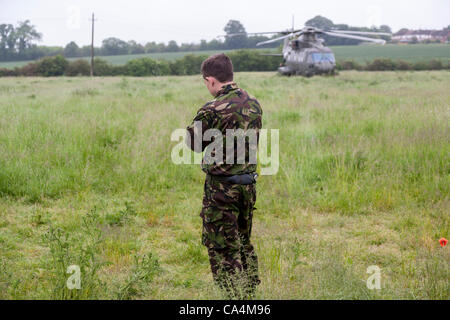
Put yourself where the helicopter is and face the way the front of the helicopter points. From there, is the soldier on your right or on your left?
on your right

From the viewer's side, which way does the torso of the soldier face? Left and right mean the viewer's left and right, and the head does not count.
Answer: facing away from the viewer and to the left of the viewer

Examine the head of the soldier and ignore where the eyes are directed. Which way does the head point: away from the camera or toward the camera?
away from the camera

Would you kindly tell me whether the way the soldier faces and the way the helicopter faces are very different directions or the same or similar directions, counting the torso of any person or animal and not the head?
very different directions

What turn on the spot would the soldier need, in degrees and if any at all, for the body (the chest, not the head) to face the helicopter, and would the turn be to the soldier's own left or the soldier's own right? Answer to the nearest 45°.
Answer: approximately 45° to the soldier's own right
